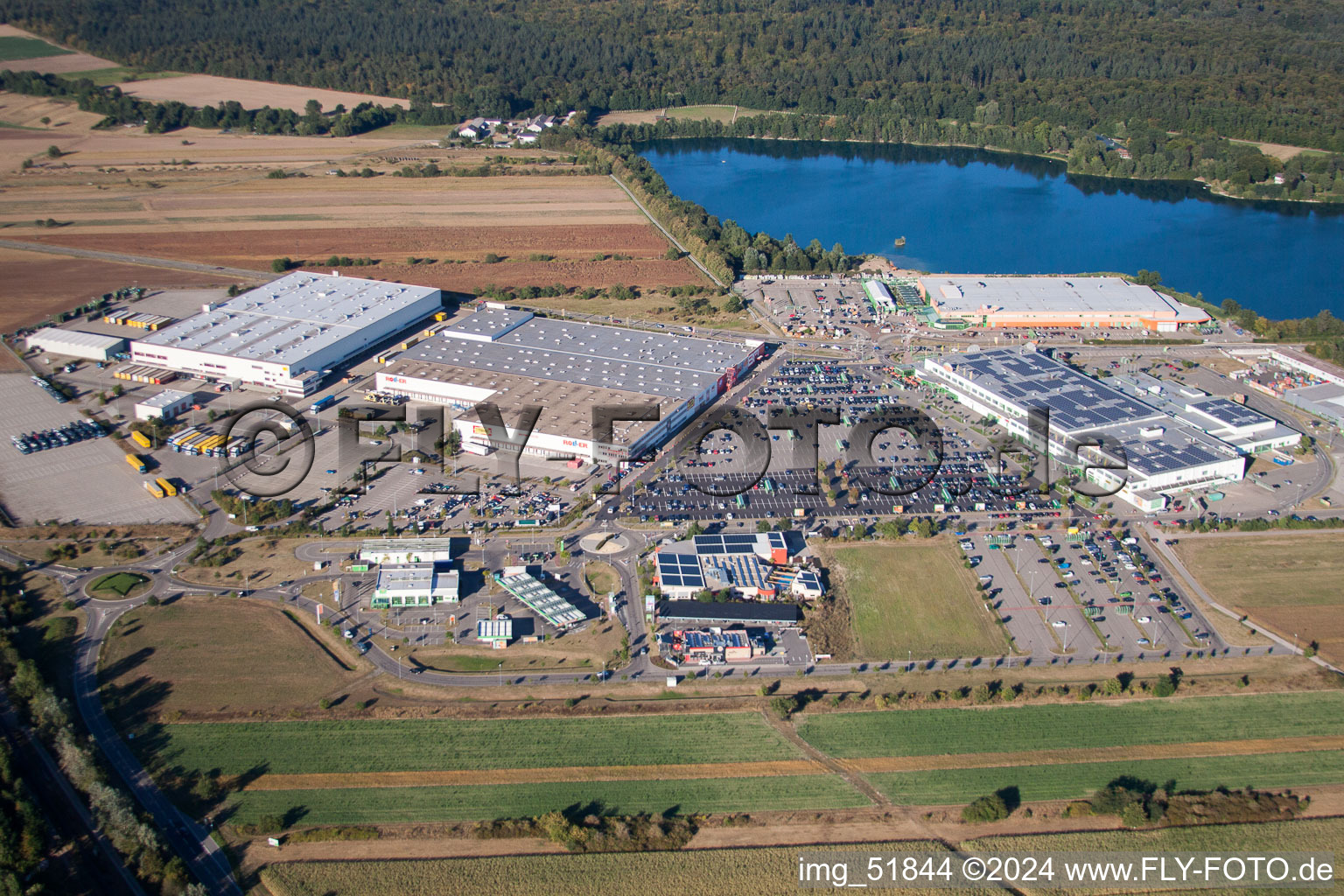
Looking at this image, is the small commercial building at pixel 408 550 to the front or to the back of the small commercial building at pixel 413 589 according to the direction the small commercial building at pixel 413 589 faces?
to the back

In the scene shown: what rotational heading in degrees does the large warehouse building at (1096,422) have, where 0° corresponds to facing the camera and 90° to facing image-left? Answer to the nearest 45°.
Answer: approximately 45°

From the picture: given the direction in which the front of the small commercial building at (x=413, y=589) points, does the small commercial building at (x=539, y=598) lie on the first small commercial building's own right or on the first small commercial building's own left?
on the first small commercial building's own left

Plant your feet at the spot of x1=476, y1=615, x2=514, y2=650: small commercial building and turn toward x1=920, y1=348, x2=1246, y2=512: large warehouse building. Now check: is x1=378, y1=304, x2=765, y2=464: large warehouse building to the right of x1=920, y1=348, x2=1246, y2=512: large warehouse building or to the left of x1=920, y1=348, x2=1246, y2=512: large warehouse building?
left

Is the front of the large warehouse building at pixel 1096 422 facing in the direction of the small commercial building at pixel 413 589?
yes

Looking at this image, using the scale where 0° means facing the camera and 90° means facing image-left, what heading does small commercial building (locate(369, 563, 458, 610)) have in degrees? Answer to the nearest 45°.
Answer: approximately 0°

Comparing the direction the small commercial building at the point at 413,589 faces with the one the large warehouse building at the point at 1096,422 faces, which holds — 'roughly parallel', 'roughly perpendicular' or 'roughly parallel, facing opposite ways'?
roughly perpendicular

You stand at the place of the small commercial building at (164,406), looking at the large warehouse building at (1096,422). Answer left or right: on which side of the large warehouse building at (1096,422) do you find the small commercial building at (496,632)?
right

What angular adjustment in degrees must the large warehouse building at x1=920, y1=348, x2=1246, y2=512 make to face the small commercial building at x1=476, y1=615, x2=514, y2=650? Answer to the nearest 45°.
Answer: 0° — it already faces it

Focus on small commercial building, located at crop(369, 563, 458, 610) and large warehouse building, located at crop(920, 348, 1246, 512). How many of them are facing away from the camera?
0
